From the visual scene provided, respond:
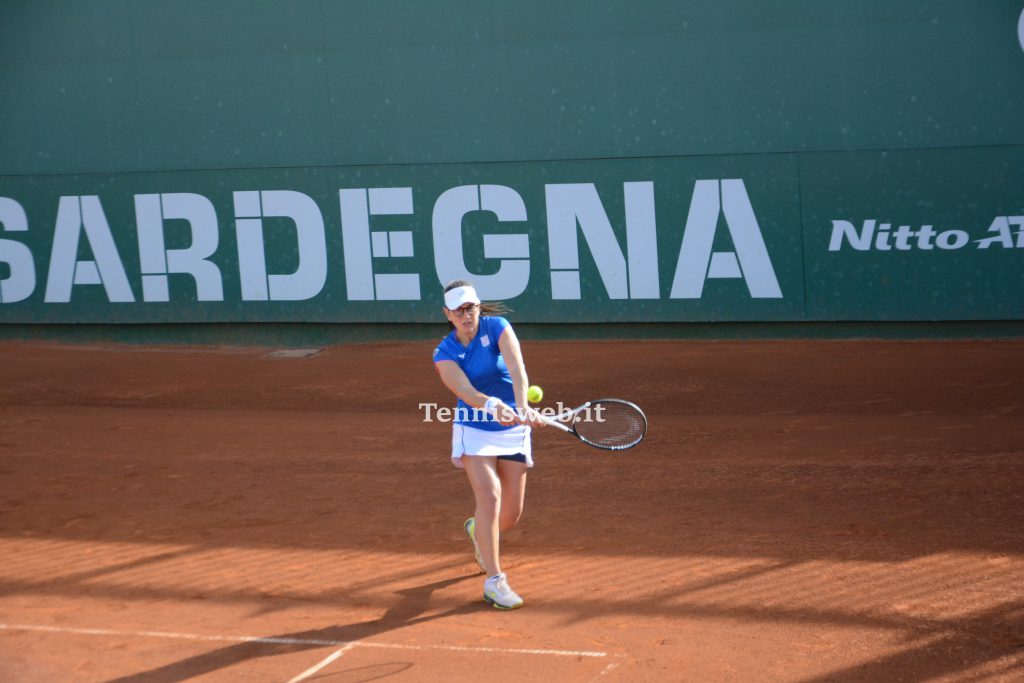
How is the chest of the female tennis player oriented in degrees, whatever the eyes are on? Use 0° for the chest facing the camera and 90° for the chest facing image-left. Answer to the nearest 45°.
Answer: approximately 0°

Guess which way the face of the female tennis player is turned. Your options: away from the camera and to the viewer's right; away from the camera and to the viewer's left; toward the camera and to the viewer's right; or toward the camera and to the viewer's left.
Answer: toward the camera and to the viewer's right
